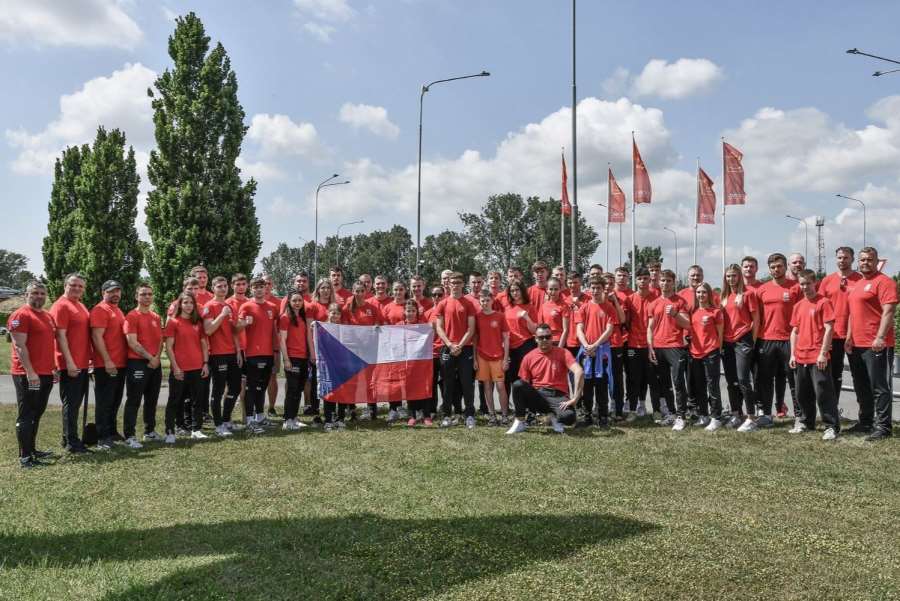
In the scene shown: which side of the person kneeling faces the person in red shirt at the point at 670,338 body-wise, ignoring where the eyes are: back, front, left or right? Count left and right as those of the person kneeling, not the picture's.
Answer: left

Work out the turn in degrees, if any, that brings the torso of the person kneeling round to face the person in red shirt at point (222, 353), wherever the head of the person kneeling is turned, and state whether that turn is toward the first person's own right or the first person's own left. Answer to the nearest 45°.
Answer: approximately 90° to the first person's own right

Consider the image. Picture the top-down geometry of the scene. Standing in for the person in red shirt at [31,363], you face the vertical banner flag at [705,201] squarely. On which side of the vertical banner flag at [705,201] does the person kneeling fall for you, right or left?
right

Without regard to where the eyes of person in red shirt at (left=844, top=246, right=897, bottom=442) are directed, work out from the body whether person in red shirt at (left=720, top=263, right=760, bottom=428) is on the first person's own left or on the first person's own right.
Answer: on the first person's own right

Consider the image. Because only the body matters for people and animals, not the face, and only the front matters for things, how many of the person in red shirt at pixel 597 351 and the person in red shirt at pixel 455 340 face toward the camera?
2

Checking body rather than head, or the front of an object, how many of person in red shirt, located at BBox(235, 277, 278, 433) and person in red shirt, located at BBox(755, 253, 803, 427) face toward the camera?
2

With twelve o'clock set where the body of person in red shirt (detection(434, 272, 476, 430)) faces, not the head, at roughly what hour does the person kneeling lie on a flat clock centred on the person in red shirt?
The person kneeling is roughly at 10 o'clock from the person in red shirt.

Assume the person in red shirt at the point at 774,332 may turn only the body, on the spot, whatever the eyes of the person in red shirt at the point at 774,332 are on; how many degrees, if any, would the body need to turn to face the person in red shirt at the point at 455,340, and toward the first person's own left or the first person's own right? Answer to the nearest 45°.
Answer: approximately 90° to the first person's own right

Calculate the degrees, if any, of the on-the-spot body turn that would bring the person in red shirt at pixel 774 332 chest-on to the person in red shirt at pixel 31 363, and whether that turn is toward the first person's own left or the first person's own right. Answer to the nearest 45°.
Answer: approximately 45° to the first person's own right

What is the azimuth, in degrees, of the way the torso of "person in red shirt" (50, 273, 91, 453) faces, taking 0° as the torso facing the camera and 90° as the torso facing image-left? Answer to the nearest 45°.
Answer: approximately 315°

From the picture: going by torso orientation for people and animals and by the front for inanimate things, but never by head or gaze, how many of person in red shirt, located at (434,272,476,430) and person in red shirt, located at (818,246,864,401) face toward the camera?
2
